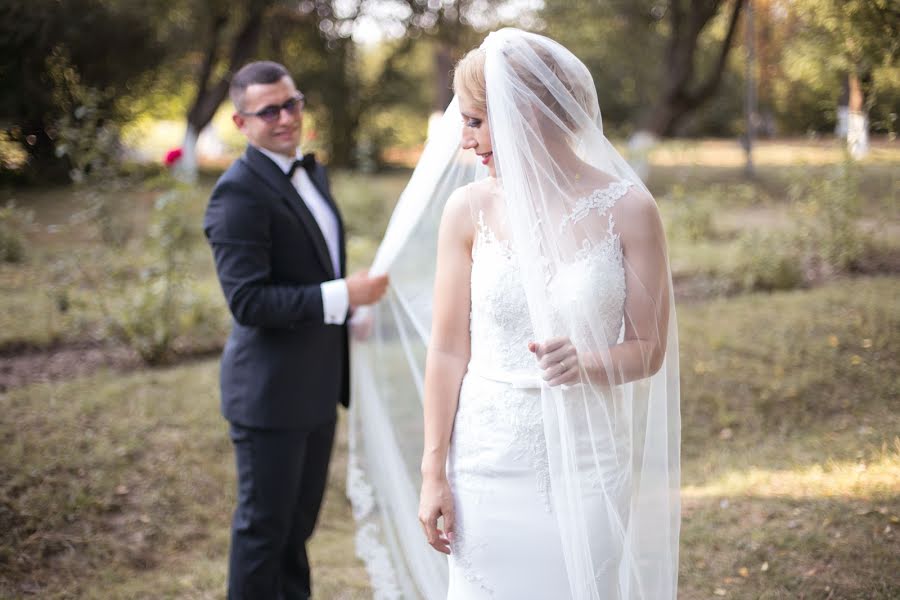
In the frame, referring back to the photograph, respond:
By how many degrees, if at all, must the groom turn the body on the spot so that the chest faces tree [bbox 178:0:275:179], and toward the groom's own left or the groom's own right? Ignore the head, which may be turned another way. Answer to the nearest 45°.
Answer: approximately 135° to the groom's own left

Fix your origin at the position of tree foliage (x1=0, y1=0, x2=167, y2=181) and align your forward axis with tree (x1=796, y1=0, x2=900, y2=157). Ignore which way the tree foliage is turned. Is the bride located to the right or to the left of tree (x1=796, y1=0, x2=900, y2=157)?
right

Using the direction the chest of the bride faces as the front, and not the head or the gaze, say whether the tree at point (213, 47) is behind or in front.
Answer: behind

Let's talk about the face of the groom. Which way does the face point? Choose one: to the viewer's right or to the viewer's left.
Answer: to the viewer's right

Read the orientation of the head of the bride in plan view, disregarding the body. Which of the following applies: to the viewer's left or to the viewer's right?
to the viewer's left

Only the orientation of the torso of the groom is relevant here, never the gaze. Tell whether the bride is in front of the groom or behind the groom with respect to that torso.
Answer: in front

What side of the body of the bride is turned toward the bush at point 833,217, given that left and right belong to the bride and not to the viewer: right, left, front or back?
back

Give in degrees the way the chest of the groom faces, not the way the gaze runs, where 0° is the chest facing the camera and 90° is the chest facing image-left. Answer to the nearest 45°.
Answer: approximately 315°

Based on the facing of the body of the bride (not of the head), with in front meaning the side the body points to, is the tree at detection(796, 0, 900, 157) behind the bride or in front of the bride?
behind

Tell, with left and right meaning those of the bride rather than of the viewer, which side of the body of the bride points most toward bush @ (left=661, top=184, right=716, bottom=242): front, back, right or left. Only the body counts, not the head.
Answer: back

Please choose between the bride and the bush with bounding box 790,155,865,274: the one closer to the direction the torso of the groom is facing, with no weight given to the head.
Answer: the bride

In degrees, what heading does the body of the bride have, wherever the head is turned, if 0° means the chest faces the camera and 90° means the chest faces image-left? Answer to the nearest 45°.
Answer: approximately 0°
